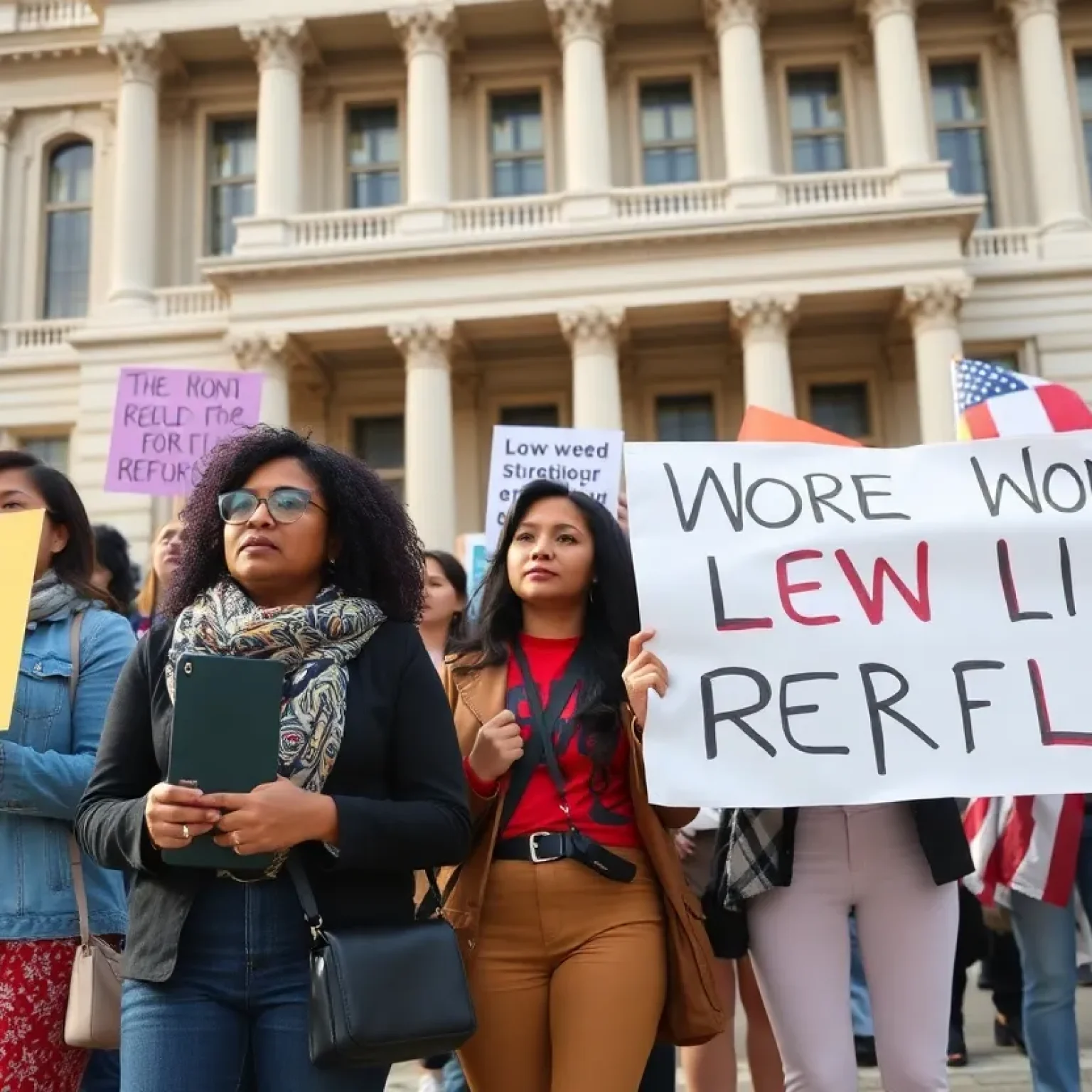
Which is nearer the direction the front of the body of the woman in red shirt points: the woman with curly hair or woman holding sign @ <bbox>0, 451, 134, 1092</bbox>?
the woman with curly hair

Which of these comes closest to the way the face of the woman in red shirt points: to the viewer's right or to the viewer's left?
to the viewer's left

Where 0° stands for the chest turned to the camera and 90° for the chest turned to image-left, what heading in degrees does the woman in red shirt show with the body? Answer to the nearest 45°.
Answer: approximately 0°

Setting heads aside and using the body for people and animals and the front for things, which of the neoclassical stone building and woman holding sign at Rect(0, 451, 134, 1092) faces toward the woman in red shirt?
the neoclassical stone building

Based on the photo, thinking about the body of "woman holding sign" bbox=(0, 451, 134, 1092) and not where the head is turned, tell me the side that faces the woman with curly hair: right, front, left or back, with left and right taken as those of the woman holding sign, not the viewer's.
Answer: left

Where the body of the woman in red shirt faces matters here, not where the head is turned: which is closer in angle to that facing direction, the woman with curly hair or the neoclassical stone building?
the woman with curly hair

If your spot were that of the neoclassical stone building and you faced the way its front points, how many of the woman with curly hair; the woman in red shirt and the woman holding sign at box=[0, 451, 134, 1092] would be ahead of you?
3

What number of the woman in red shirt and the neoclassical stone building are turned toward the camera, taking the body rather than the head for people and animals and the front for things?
2

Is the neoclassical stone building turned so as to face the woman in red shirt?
yes

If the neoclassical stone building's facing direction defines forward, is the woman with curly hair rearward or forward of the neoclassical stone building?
forward

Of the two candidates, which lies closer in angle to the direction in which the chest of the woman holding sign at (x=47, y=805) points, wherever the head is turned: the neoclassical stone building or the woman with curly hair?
the woman with curly hair

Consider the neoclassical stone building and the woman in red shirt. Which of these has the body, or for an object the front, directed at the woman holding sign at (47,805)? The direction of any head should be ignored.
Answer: the neoclassical stone building

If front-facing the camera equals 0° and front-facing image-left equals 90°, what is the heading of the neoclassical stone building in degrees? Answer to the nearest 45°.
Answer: approximately 0°

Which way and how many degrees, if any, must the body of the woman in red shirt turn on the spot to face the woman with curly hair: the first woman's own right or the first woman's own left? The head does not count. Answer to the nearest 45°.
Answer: approximately 45° to the first woman's own right
